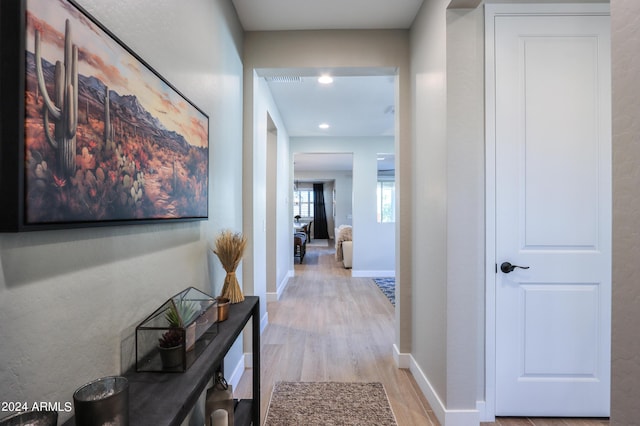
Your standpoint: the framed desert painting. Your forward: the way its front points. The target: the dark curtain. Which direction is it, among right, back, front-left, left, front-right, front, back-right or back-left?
left

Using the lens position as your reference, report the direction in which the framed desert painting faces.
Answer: facing the viewer and to the right of the viewer

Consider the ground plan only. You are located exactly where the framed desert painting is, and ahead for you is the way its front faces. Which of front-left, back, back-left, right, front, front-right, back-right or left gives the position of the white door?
front-left

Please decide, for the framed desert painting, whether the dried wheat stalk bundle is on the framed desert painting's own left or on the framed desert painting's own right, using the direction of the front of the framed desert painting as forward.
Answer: on the framed desert painting's own left

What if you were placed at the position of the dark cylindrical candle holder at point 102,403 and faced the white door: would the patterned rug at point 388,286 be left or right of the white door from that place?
left

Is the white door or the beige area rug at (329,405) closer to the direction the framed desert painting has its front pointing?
the white door

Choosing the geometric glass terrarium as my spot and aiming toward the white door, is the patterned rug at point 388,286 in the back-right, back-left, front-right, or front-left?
front-left

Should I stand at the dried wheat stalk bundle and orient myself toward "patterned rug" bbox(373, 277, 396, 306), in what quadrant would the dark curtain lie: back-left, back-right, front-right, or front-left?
front-left

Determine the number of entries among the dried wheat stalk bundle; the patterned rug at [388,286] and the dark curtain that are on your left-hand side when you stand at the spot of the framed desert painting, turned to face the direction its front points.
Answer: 3
